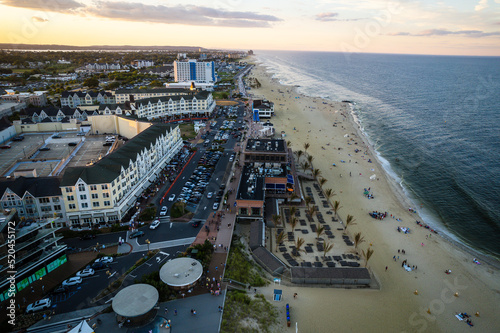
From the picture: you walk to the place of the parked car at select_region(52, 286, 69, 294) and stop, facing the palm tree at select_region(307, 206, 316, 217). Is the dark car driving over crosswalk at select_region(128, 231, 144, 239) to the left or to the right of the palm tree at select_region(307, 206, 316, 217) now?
left

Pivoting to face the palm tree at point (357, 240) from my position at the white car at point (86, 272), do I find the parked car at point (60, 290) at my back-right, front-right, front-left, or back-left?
back-right
